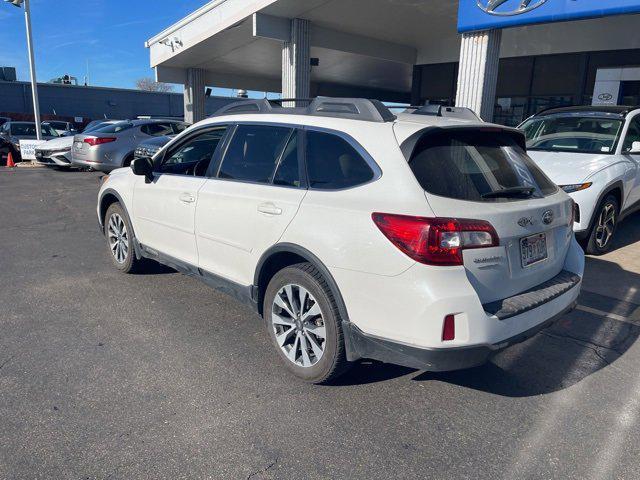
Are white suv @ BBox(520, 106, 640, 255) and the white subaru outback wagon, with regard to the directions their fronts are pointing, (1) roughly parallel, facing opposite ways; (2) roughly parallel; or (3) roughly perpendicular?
roughly perpendicular

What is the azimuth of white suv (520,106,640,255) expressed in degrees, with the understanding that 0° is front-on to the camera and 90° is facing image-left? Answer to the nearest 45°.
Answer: approximately 45°

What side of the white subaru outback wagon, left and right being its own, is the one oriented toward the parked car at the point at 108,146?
front

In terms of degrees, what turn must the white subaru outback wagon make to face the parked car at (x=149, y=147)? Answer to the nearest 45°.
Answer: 0° — it already faces it

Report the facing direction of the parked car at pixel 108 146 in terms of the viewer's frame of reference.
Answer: facing away from the viewer and to the right of the viewer

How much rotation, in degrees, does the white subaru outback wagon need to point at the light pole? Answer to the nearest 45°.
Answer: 0° — it already faces it

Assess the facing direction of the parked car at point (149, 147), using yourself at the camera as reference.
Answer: facing the viewer and to the left of the viewer

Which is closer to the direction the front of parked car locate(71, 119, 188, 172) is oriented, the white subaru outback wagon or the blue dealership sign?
the blue dealership sign

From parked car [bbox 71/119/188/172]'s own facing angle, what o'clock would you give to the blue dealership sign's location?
The blue dealership sign is roughly at 3 o'clock from the parked car.

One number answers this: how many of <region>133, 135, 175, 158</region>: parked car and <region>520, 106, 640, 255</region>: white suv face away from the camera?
0

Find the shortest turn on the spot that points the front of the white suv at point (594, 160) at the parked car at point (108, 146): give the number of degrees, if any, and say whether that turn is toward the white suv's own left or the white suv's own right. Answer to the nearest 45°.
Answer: approximately 45° to the white suv's own right

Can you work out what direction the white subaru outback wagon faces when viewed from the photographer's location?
facing away from the viewer and to the left of the viewer
